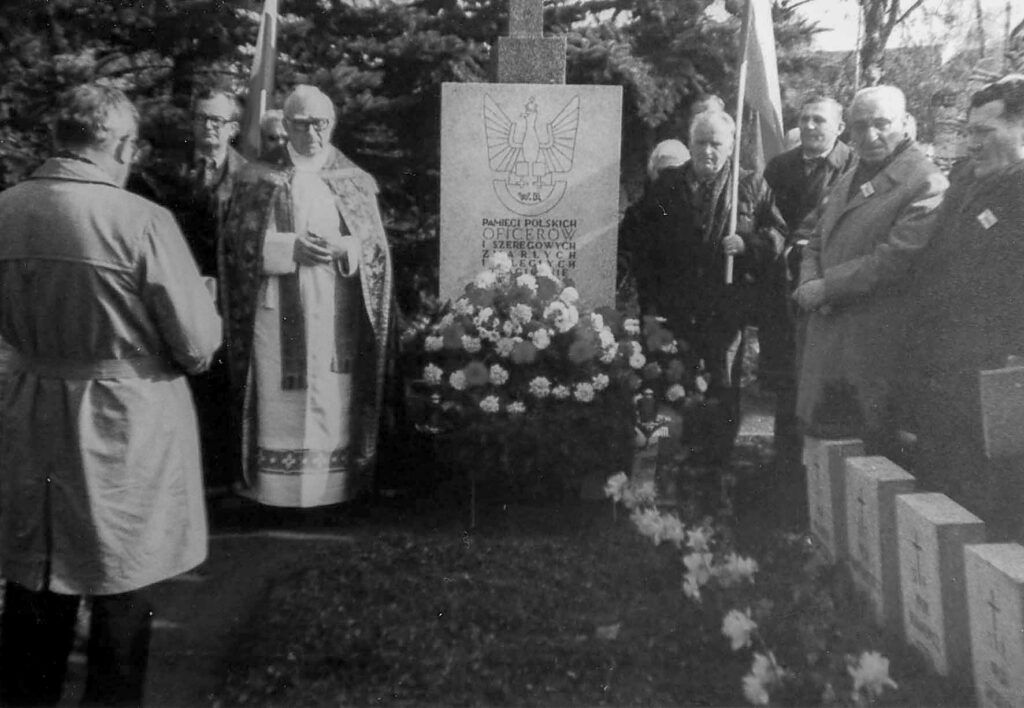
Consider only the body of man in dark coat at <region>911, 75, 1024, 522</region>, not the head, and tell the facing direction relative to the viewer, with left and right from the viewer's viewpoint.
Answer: facing the viewer and to the left of the viewer

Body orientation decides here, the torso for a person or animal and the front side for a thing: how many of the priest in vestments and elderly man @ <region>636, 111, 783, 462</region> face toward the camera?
2

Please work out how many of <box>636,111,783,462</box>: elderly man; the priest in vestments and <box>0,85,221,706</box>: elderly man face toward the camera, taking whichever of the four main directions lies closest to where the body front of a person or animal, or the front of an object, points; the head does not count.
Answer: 2

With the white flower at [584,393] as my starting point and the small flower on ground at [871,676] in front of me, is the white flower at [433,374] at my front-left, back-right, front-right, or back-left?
back-right

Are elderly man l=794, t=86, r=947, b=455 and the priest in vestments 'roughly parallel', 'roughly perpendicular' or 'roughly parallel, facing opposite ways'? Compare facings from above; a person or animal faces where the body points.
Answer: roughly perpendicular

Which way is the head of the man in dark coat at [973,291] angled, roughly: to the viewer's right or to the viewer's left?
to the viewer's left

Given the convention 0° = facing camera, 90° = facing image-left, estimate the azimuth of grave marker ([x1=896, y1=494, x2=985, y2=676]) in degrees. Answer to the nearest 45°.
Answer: approximately 45°

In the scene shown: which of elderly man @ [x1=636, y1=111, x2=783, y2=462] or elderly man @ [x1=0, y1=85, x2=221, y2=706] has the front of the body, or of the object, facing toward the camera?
elderly man @ [x1=636, y1=111, x2=783, y2=462]

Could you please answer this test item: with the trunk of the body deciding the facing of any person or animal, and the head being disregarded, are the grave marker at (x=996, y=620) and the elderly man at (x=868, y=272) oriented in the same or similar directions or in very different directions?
same or similar directions

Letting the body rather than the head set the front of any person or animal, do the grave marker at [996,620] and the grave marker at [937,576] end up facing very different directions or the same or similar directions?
same or similar directions

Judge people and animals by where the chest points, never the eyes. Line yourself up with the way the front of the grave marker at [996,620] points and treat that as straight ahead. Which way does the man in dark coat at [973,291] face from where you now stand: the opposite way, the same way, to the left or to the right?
the same way

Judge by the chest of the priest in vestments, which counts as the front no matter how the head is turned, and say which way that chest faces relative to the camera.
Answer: toward the camera
